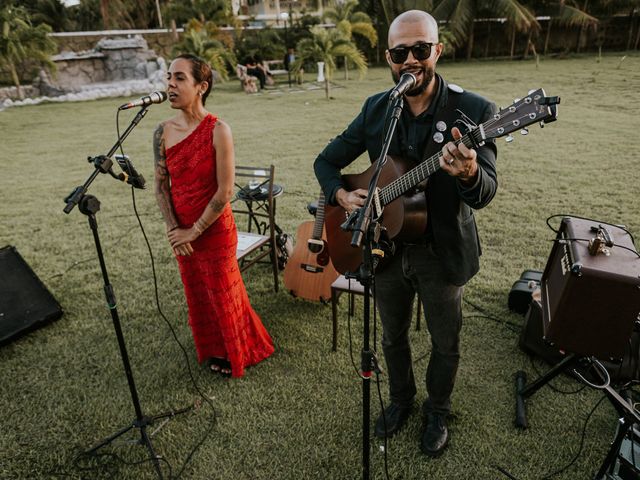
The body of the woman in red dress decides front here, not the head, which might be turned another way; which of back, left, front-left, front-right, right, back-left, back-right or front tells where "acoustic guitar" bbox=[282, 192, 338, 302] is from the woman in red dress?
back

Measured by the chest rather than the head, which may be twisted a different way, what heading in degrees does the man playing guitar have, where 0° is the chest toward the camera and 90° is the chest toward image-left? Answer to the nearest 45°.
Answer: approximately 0°

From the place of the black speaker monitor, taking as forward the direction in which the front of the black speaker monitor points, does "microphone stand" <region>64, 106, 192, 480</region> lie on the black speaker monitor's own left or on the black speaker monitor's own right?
on the black speaker monitor's own right

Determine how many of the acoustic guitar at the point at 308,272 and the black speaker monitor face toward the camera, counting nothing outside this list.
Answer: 1

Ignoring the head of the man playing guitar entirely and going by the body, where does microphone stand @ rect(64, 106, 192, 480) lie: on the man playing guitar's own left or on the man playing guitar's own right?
on the man playing guitar's own right

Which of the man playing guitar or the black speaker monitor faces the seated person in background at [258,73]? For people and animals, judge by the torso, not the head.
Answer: the black speaker monitor

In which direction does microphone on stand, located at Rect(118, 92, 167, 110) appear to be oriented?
to the viewer's right

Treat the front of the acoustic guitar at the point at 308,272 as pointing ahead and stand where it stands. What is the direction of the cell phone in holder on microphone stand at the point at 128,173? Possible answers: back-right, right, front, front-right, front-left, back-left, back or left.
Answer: front-right
